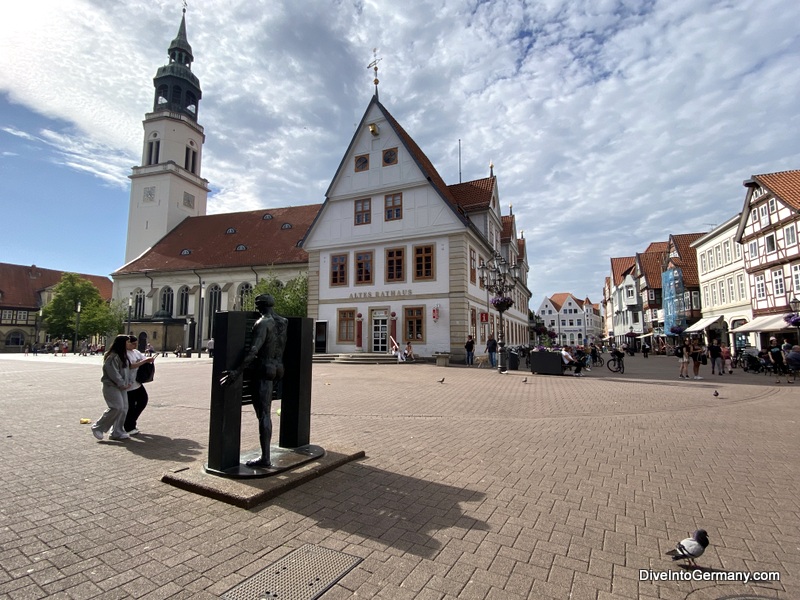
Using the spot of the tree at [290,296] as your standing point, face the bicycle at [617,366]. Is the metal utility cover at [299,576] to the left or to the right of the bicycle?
right

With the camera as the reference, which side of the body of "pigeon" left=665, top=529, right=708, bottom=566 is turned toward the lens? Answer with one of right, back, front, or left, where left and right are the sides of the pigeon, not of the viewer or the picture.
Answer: right
